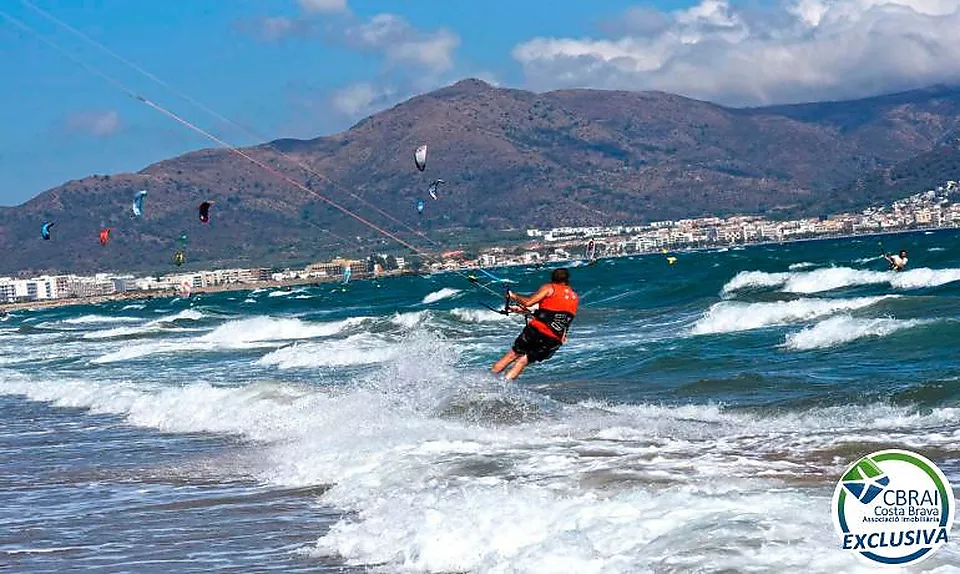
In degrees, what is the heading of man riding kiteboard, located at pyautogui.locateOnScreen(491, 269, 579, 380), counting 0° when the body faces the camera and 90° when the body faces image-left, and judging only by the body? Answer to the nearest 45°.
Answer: approximately 135°
